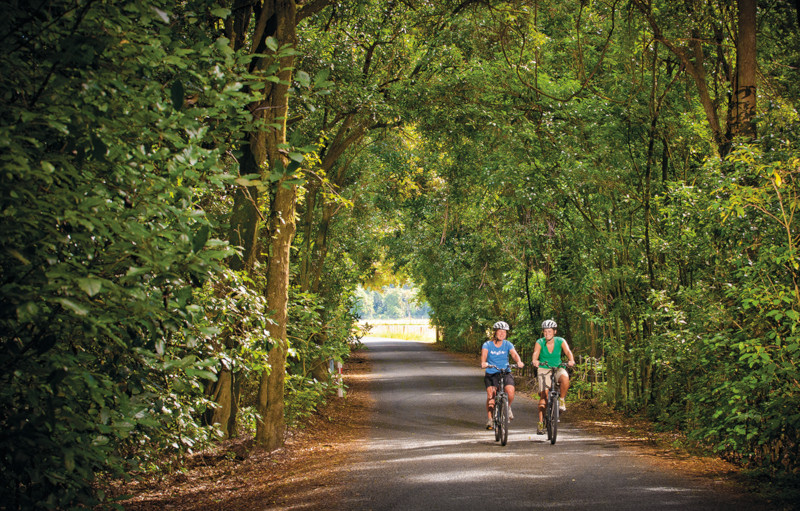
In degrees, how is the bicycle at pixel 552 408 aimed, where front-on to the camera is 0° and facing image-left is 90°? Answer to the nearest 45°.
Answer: approximately 0°

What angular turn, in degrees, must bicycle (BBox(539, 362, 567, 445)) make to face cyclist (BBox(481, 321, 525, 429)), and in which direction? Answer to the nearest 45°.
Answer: approximately 135° to its right

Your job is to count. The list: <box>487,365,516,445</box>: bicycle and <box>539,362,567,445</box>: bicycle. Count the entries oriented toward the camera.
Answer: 2

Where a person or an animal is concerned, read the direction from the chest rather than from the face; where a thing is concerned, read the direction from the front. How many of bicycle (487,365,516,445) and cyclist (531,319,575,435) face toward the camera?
2

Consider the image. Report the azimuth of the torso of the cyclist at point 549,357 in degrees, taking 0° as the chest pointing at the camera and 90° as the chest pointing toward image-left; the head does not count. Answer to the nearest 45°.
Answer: approximately 0°
